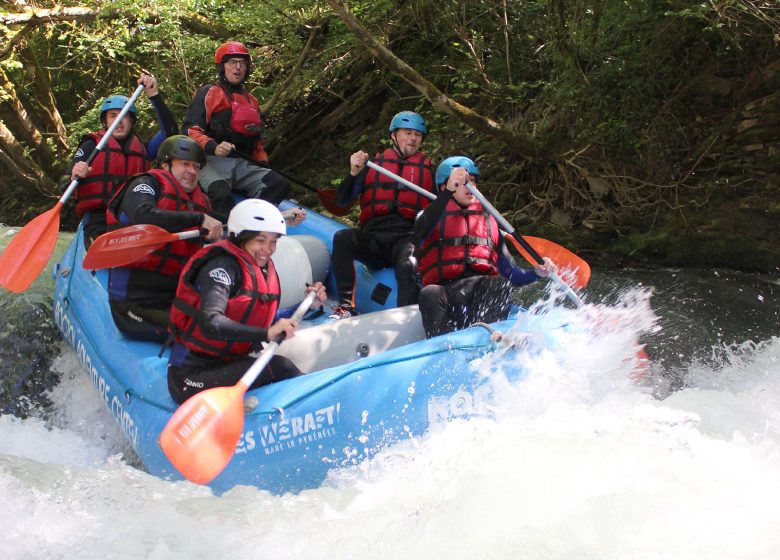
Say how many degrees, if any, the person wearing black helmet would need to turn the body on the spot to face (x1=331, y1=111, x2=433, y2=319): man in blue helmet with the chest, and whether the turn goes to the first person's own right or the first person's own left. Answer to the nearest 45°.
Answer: approximately 45° to the first person's own left

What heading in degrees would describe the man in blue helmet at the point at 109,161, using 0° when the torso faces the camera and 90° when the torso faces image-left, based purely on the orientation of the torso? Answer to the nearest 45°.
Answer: approximately 0°

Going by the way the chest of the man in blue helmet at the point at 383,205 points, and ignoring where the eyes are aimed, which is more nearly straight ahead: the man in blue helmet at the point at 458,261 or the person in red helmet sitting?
the man in blue helmet

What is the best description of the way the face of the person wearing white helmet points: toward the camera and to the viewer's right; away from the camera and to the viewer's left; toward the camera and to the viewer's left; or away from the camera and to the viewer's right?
toward the camera and to the viewer's right

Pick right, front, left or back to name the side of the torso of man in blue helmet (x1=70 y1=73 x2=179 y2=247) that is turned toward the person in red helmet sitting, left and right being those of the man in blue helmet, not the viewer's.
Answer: left

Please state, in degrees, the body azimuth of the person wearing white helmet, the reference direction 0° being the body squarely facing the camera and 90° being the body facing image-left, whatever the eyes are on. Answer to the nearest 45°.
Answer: approximately 315°

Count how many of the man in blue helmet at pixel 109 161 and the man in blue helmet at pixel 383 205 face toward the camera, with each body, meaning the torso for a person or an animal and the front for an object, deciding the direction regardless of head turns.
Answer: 2

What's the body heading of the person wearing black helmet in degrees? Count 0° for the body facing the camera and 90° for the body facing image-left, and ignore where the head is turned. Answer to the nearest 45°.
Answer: approximately 315°

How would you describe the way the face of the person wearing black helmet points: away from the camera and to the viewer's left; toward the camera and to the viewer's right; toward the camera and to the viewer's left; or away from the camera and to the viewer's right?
toward the camera and to the viewer's right
